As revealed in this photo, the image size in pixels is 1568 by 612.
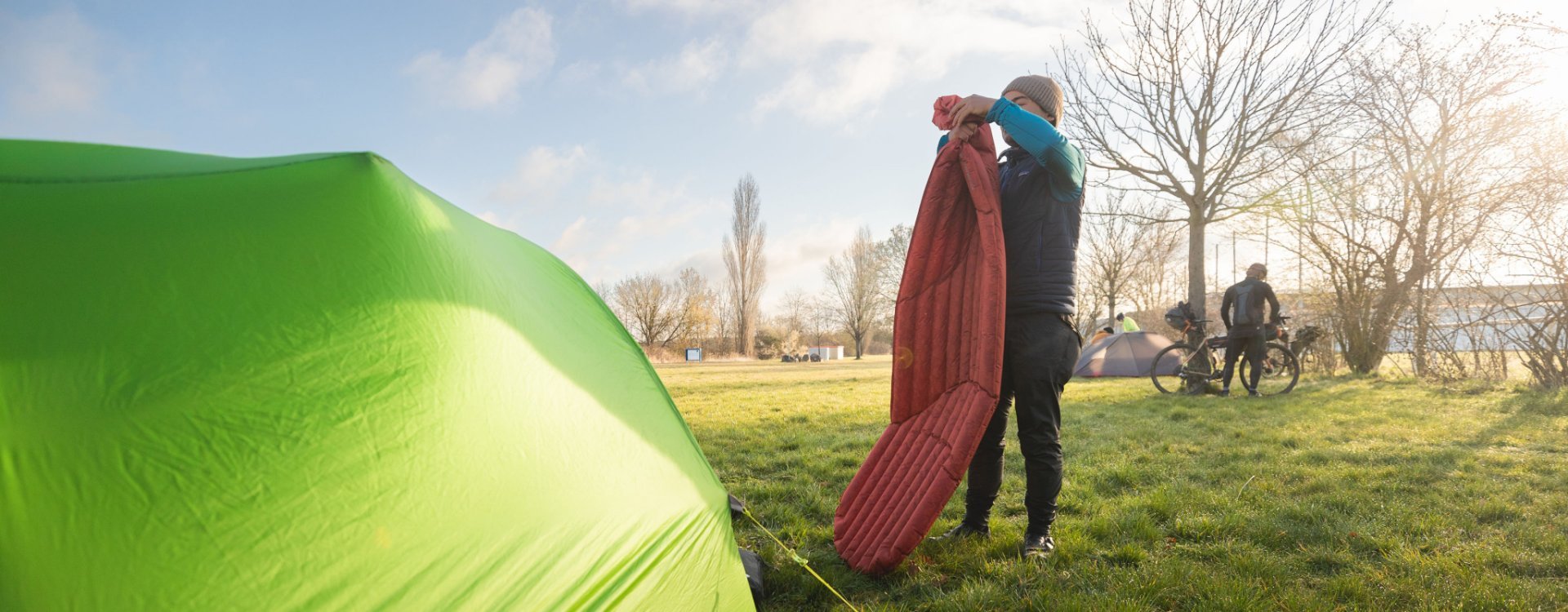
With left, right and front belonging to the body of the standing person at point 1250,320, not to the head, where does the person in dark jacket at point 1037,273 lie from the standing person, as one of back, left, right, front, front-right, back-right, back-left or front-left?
back

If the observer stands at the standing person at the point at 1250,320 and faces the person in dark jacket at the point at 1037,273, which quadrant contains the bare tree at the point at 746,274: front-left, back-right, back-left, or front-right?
back-right

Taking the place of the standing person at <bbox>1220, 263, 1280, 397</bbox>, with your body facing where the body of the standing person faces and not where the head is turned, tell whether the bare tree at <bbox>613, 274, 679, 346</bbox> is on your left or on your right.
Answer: on your left

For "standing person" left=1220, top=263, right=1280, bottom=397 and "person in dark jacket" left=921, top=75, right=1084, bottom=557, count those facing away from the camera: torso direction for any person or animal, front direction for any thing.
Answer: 1

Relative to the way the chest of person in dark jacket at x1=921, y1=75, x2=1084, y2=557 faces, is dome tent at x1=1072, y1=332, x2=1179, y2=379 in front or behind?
behind

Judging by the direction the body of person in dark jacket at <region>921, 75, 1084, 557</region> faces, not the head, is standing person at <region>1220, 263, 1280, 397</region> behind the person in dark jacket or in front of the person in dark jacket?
behind

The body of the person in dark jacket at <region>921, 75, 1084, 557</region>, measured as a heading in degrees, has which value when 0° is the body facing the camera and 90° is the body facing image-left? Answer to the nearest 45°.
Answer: approximately 45°

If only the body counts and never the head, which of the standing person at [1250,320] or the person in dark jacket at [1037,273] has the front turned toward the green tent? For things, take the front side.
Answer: the person in dark jacket

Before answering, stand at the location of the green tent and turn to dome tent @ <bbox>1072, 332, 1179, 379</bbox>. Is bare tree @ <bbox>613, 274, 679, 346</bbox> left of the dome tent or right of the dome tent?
left

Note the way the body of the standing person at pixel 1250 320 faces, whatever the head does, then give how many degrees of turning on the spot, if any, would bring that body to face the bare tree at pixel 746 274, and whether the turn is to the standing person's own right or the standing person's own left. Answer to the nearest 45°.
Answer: approximately 45° to the standing person's own left

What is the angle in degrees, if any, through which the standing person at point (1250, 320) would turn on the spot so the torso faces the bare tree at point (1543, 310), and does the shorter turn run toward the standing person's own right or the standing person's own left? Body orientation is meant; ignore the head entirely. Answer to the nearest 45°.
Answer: approximately 45° to the standing person's own right

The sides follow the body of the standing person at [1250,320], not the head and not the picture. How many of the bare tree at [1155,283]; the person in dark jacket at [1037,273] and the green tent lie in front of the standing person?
1

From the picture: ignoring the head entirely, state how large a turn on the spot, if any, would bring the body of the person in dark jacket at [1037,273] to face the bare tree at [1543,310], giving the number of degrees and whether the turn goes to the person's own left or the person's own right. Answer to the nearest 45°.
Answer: approximately 180°

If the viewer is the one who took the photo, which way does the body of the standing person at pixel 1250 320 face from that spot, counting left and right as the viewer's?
facing away from the viewer

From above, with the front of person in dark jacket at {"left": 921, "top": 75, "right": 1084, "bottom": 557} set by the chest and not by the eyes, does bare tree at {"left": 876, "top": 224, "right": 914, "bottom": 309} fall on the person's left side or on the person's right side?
on the person's right side

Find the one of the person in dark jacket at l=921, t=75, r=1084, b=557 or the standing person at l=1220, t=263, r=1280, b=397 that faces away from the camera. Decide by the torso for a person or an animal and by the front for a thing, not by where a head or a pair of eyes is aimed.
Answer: the standing person

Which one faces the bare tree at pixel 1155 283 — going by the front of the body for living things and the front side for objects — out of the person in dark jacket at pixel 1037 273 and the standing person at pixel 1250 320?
the standing person
